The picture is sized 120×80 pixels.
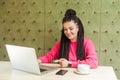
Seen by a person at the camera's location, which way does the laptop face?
facing away from the viewer and to the right of the viewer

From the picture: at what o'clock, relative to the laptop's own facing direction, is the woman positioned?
The woman is roughly at 12 o'clock from the laptop.

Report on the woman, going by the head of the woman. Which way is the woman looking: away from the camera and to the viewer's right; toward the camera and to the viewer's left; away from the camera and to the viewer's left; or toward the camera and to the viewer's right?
toward the camera and to the viewer's left
